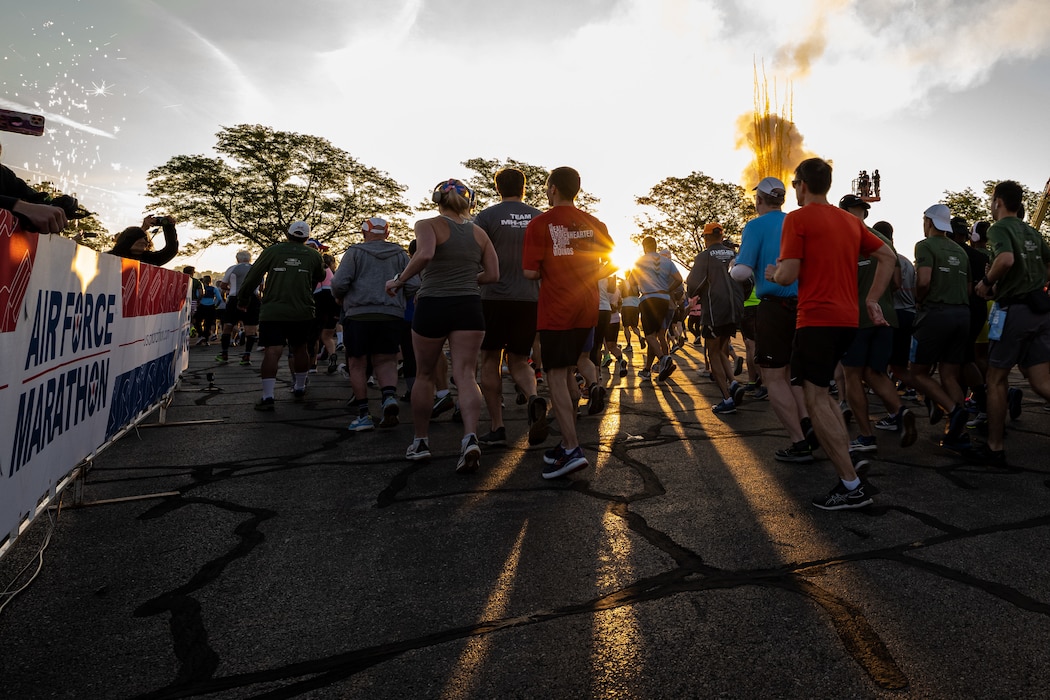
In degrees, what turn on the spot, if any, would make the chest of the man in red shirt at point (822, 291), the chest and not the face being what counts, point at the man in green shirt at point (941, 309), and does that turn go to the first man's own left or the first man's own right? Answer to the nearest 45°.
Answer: approximately 45° to the first man's own right

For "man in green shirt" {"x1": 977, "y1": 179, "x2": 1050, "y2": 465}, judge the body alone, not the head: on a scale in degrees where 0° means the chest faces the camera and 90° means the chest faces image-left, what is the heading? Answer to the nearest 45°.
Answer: approximately 135°

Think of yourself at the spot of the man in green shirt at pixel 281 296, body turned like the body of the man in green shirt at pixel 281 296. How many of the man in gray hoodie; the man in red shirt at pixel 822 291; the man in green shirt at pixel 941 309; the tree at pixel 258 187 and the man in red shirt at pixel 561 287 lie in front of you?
1

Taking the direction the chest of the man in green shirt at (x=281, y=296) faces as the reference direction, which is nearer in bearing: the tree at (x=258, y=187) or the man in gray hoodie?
the tree

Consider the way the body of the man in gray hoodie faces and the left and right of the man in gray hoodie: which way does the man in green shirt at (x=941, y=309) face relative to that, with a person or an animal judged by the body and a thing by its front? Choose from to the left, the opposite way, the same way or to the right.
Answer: the same way

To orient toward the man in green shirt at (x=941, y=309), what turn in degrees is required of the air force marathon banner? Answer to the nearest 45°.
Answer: approximately 45° to its left

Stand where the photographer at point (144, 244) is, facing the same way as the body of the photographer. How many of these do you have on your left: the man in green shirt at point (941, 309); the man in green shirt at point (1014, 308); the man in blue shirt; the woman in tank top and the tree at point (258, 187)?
1

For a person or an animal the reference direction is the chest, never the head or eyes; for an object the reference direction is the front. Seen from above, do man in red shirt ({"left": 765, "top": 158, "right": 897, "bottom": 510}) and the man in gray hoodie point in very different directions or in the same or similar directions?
same or similar directions

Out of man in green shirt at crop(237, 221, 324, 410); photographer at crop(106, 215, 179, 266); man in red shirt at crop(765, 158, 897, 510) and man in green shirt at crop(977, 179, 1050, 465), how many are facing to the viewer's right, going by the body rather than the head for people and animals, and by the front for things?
1

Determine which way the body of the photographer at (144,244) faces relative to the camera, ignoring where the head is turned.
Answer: to the viewer's right

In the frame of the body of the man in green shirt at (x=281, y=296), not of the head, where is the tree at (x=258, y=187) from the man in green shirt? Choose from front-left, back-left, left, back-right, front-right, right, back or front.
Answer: front

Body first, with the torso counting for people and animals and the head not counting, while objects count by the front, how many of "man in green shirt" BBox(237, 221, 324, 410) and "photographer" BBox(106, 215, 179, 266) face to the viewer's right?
1

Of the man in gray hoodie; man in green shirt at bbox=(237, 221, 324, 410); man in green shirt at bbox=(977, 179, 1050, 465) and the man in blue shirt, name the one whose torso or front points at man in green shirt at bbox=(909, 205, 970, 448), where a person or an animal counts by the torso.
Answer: man in green shirt at bbox=(977, 179, 1050, 465)

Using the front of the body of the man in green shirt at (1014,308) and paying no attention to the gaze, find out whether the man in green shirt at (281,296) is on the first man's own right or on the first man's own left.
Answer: on the first man's own left

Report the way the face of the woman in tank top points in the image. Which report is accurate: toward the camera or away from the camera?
away from the camera

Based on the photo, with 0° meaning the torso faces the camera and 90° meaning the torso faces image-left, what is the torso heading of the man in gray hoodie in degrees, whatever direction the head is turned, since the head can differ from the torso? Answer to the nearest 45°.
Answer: approximately 180°

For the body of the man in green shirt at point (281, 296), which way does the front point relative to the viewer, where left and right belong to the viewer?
facing away from the viewer

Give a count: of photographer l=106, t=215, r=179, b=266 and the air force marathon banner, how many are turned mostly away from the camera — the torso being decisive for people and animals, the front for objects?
0

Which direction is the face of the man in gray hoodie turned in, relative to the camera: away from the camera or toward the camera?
away from the camera
